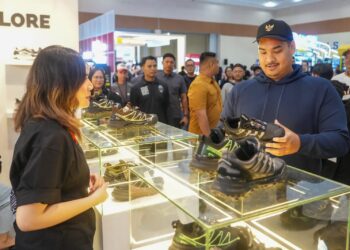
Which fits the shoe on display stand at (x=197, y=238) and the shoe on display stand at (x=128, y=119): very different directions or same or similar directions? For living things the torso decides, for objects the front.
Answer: same or similar directions

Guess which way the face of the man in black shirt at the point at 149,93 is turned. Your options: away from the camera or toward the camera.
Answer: toward the camera

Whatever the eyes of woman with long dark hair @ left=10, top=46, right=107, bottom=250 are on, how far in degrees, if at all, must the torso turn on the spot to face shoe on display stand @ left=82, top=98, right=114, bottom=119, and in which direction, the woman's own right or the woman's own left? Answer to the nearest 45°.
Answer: approximately 90° to the woman's own left

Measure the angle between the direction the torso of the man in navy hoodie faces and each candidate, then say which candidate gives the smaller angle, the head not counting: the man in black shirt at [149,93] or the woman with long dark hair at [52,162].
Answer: the woman with long dark hair

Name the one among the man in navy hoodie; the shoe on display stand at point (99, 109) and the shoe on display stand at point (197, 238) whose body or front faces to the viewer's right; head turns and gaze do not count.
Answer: the shoe on display stand at point (197, 238)
